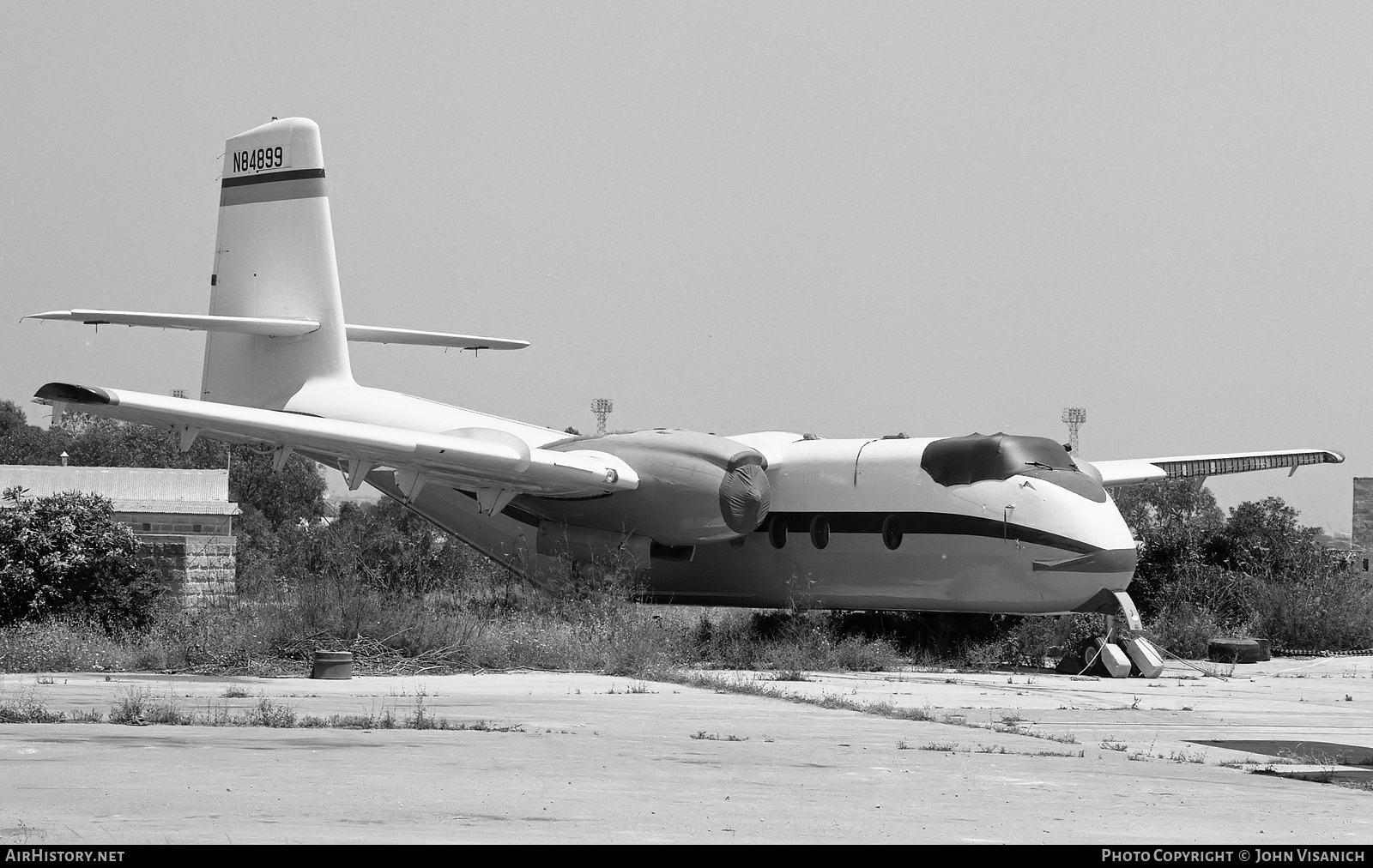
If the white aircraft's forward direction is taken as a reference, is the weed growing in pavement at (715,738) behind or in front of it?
in front

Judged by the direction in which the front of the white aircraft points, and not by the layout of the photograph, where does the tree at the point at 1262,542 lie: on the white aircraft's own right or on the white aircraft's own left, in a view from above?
on the white aircraft's own left

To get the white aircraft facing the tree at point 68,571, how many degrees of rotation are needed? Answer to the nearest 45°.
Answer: approximately 135° to its right

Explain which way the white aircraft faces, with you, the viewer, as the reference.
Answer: facing the viewer and to the right of the viewer

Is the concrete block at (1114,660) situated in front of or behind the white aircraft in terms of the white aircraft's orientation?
in front

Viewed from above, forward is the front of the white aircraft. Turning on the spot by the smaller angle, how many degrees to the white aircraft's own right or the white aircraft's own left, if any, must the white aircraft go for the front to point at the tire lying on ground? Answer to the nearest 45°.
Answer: approximately 45° to the white aircraft's own left

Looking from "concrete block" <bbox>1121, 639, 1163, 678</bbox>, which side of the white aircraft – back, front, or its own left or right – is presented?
front

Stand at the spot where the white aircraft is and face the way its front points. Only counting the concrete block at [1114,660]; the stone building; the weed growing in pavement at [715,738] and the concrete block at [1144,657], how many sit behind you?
1

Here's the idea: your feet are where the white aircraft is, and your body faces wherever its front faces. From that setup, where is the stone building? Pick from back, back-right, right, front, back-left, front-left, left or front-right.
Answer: back
